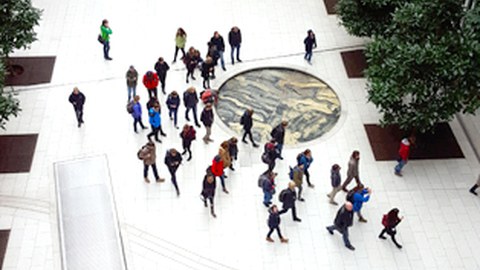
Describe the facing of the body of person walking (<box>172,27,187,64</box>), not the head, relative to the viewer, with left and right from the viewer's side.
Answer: facing the viewer and to the left of the viewer

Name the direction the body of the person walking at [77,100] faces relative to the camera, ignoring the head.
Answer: toward the camera

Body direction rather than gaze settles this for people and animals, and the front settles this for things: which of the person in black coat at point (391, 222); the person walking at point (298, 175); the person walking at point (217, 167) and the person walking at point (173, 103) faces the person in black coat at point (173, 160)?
the person walking at point (173, 103)

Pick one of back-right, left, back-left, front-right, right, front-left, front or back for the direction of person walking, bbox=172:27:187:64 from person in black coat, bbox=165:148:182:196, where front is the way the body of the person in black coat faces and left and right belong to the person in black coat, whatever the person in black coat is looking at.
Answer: back

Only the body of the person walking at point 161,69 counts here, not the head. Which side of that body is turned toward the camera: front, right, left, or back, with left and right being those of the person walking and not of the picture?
front

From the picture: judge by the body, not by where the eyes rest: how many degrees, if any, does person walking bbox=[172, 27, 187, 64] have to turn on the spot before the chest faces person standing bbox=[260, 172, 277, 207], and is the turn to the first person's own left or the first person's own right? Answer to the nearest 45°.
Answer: approximately 45° to the first person's own left

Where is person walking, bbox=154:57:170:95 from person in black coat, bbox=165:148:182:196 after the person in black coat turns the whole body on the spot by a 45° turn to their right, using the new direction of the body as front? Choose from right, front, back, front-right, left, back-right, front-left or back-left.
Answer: back-right

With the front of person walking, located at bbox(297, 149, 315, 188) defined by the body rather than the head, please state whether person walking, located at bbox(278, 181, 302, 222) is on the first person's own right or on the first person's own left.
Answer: on the first person's own right

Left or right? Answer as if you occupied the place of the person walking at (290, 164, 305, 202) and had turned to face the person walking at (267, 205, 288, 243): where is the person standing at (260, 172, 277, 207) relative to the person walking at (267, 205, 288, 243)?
right

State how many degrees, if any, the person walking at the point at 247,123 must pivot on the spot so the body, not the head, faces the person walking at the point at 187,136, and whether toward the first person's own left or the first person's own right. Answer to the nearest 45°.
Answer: approximately 90° to the first person's own right

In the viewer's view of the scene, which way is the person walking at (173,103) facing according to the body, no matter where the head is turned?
toward the camera

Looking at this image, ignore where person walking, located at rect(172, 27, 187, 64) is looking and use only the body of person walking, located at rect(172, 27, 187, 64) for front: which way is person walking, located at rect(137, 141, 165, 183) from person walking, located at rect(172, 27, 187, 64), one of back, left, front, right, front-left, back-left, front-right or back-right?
front-left
